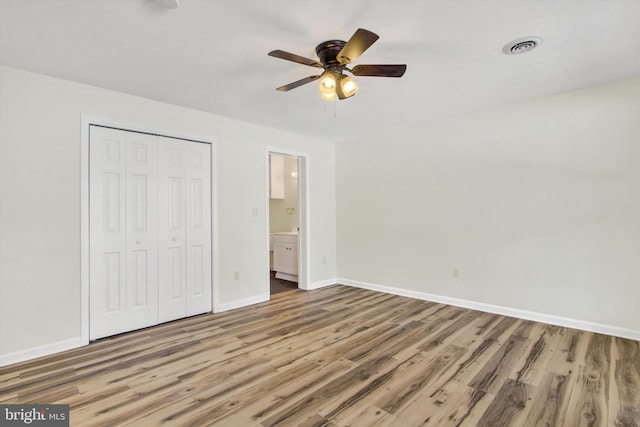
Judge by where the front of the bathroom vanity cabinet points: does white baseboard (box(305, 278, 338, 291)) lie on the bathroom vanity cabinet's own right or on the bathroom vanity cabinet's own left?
on the bathroom vanity cabinet's own left

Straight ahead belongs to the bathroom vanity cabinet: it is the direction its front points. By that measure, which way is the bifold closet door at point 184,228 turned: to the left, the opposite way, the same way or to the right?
to the left

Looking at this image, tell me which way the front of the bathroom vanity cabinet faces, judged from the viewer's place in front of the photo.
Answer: facing the viewer and to the left of the viewer

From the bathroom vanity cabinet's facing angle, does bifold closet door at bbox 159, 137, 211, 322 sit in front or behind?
in front

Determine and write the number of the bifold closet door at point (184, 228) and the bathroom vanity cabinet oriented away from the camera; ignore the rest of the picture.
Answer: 0

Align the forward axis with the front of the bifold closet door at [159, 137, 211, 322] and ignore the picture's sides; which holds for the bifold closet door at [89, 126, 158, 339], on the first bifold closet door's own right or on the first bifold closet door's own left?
on the first bifold closet door's own right

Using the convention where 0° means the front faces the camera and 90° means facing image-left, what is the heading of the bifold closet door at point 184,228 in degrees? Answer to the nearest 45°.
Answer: approximately 315°

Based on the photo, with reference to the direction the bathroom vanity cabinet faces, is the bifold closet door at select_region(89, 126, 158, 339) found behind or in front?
in front

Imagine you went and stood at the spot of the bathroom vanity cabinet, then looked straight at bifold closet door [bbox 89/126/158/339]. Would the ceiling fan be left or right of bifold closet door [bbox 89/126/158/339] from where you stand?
left

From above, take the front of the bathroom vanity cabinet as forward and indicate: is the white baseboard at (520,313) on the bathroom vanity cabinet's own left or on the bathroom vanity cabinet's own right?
on the bathroom vanity cabinet's own left

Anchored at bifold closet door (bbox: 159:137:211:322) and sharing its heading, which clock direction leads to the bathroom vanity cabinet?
The bathroom vanity cabinet is roughly at 9 o'clock from the bifold closet door.

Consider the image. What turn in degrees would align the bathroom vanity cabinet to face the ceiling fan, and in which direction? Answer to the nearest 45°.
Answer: approximately 45° to its left

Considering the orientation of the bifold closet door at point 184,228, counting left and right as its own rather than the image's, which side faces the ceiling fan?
front
